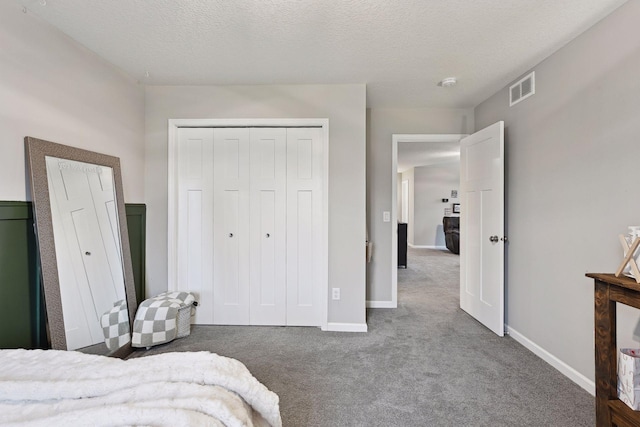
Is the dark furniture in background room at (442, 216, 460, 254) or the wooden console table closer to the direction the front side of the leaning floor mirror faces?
the wooden console table

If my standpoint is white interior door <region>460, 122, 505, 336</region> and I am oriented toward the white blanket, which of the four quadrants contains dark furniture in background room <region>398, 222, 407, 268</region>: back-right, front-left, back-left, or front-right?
back-right

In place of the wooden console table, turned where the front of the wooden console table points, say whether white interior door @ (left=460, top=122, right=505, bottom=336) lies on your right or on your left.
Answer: on your right

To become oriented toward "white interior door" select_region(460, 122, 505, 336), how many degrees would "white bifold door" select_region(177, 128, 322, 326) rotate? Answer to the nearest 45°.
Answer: approximately 90° to its left

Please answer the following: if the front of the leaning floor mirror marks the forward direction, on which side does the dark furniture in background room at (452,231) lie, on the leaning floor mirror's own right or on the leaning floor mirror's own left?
on the leaning floor mirror's own left

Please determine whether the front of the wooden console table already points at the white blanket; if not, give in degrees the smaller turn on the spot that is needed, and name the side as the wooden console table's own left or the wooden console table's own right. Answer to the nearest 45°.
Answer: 0° — it already faces it

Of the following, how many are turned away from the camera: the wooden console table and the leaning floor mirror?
0

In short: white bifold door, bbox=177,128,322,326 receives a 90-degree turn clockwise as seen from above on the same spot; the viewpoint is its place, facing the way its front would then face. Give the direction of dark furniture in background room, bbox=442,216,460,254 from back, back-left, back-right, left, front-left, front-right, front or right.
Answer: back-right

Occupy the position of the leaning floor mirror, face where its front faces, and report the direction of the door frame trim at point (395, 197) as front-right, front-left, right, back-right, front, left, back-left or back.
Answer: front-left

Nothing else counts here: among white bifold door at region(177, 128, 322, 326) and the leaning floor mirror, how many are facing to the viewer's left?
0

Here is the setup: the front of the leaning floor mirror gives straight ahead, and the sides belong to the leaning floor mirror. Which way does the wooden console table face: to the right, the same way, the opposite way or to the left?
the opposite way

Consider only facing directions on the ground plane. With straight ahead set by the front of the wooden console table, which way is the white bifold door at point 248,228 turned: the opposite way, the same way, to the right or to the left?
to the left

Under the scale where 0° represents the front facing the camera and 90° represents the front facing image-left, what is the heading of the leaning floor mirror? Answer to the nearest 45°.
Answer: approximately 315°

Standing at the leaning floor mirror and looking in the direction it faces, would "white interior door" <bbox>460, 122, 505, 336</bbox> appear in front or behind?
in front

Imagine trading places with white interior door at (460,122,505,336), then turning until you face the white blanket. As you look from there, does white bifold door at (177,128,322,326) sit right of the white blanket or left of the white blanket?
right

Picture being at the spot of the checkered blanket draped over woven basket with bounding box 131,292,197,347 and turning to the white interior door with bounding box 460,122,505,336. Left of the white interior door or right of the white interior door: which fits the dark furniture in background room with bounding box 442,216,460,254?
left

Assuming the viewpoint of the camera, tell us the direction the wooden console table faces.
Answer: facing the viewer and to the left of the viewer

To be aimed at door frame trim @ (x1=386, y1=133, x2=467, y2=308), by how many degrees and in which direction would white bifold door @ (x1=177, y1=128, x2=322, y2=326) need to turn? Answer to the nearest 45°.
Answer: approximately 90° to its left

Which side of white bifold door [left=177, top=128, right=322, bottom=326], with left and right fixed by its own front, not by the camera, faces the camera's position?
front

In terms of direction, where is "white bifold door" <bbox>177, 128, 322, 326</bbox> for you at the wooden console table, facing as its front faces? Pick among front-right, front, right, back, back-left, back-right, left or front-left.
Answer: front-right
